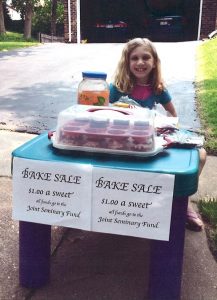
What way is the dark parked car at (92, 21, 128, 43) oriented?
away from the camera

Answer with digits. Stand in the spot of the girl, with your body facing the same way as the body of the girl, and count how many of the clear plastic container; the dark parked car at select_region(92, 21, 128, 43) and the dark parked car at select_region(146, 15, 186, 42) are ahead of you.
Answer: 1

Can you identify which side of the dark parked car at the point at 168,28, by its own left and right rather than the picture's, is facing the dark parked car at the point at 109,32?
left

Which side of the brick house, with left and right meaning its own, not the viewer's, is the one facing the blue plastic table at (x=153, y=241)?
front

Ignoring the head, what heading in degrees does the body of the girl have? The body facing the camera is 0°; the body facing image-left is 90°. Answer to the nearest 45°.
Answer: approximately 0°

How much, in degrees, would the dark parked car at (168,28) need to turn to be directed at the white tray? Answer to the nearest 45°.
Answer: approximately 180°

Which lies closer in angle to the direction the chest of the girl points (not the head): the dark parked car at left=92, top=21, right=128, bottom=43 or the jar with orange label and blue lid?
the jar with orange label and blue lid

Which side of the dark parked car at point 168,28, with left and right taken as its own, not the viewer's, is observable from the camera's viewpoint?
back

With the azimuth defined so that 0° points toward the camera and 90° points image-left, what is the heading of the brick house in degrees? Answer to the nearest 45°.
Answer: approximately 0°

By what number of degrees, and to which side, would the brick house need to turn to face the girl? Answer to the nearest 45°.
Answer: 0° — it already faces them

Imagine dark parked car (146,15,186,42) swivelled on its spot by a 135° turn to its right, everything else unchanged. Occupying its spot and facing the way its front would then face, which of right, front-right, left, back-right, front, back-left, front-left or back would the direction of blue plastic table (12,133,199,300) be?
front-right

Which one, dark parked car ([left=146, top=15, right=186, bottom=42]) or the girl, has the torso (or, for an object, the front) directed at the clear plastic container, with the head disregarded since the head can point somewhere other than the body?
the girl

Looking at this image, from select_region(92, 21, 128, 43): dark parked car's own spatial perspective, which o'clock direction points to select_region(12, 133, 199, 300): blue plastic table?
The blue plastic table is roughly at 6 o'clock from the dark parked car.

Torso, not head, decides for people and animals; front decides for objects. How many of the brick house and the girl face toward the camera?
2

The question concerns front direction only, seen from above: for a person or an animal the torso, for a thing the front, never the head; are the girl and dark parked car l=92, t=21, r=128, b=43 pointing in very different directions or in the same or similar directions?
very different directions

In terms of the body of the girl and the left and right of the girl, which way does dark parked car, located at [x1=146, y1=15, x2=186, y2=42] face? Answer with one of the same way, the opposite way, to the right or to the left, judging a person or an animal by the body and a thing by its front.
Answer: the opposite way
